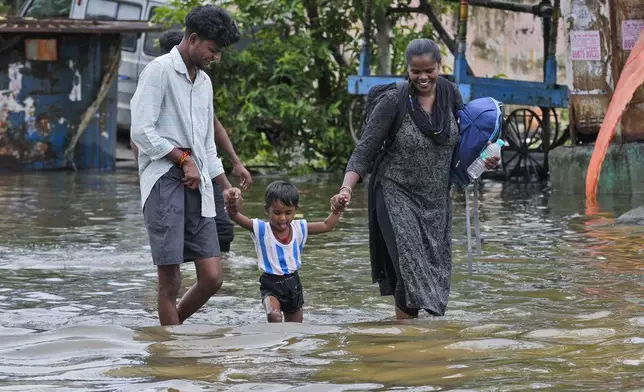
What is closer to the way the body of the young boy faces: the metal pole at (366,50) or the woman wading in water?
the woman wading in water

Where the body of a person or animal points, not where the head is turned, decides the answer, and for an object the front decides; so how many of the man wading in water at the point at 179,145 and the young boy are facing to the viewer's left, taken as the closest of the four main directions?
0

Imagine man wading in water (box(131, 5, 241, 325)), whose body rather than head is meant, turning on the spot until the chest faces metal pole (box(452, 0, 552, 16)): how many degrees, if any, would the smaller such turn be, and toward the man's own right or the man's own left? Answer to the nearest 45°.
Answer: approximately 90° to the man's own left

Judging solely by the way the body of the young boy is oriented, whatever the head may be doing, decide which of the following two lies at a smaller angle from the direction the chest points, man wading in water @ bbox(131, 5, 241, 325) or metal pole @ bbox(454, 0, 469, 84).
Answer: the man wading in water

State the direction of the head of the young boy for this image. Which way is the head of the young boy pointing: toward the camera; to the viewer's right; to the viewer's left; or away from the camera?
toward the camera

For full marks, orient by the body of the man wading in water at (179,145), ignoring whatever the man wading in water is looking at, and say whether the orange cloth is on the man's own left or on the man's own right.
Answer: on the man's own left

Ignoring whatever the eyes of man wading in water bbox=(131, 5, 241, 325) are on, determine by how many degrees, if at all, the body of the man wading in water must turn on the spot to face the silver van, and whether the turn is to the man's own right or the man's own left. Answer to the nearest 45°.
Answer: approximately 135° to the man's own left

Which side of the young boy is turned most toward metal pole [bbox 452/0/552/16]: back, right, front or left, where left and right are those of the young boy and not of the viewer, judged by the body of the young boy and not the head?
back

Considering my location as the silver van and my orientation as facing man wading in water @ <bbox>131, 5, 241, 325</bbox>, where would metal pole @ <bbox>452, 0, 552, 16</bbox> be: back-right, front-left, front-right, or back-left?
front-left

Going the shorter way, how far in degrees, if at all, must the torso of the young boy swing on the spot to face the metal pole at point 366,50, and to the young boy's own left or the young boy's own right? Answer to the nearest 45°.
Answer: approximately 180°

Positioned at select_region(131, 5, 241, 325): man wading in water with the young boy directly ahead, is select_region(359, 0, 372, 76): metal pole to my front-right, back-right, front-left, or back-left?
front-left

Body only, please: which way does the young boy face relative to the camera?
toward the camera

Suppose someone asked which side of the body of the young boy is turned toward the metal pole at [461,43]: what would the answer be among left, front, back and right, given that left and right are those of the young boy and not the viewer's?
back

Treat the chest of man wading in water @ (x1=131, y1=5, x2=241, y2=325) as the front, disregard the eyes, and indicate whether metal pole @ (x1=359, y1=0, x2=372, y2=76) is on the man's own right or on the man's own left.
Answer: on the man's own left
